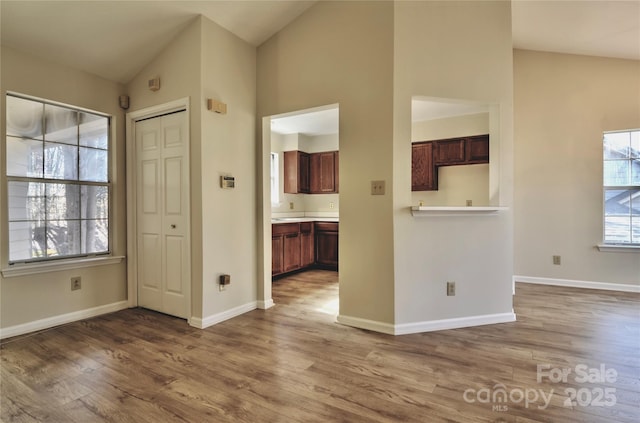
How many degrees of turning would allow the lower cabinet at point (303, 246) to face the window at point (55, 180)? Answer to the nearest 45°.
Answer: approximately 90° to its right

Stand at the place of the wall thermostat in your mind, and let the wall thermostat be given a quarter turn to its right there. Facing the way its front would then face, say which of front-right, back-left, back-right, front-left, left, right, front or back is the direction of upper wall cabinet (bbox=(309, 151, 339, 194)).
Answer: back

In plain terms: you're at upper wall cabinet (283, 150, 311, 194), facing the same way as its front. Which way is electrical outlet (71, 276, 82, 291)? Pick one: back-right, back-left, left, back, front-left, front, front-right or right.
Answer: right

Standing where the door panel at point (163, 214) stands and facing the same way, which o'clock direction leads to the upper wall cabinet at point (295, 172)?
The upper wall cabinet is roughly at 6 o'clock from the door panel.

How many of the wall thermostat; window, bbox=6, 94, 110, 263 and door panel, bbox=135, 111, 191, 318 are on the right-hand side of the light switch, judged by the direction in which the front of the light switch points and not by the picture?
3

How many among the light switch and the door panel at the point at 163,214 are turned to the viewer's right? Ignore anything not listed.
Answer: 0

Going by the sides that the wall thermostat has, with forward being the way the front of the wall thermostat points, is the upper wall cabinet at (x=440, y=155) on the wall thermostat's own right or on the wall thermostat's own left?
on the wall thermostat's own left

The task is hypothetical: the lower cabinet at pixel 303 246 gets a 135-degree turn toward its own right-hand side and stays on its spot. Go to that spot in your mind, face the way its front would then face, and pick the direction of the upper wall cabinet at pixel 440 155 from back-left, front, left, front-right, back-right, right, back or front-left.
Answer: back

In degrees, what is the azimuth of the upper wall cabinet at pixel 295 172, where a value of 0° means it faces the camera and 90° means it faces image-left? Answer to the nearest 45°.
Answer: approximately 315°

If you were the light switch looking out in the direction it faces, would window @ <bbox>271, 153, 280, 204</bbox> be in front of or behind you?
behind

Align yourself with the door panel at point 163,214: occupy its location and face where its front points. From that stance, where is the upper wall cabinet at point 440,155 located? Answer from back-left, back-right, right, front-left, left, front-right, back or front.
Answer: back-left

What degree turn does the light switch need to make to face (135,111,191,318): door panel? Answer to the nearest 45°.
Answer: approximately 90° to its right

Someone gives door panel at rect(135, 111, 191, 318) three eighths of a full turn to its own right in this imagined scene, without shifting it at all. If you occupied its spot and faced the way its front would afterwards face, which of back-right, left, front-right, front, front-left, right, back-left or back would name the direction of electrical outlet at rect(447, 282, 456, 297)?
back-right
